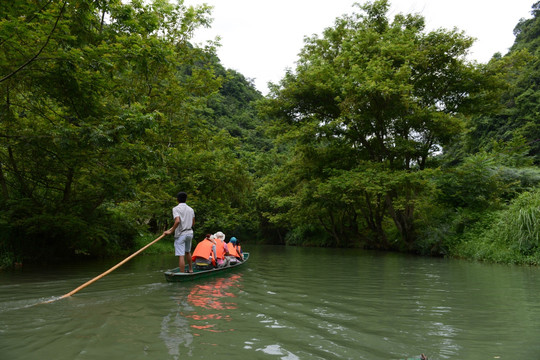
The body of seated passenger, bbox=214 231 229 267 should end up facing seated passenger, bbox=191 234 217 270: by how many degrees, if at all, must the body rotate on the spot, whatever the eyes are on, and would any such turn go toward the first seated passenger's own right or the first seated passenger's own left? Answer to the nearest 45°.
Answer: approximately 180°

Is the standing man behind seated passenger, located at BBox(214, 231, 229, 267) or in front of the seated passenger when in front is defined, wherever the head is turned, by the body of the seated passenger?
behind

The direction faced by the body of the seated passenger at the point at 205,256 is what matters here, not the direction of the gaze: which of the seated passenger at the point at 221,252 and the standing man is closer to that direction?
the seated passenger

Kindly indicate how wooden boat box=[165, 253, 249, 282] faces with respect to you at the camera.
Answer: facing away from the viewer and to the right of the viewer

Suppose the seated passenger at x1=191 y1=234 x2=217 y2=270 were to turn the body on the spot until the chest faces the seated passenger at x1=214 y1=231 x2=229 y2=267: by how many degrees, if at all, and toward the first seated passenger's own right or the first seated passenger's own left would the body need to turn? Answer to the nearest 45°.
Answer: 0° — they already face them

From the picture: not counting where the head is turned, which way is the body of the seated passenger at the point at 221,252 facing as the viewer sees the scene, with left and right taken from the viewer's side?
facing away from the viewer and to the right of the viewer

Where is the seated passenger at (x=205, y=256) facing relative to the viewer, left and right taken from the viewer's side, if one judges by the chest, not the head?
facing away from the viewer and to the right of the viewer
